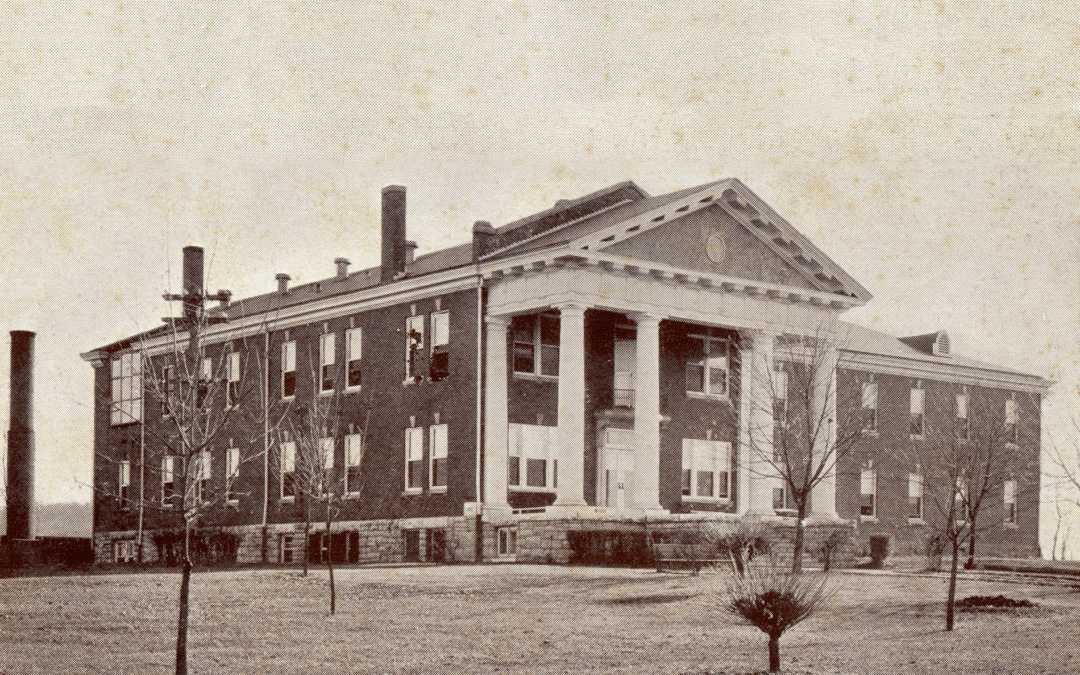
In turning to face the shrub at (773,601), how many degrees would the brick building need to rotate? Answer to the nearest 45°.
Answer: approximately 45° to its right

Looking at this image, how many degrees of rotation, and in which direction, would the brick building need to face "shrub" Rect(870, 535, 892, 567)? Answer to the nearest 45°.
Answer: approximately 45° to its left

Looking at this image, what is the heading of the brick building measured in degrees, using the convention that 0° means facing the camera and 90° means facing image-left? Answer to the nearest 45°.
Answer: approximately 315°
